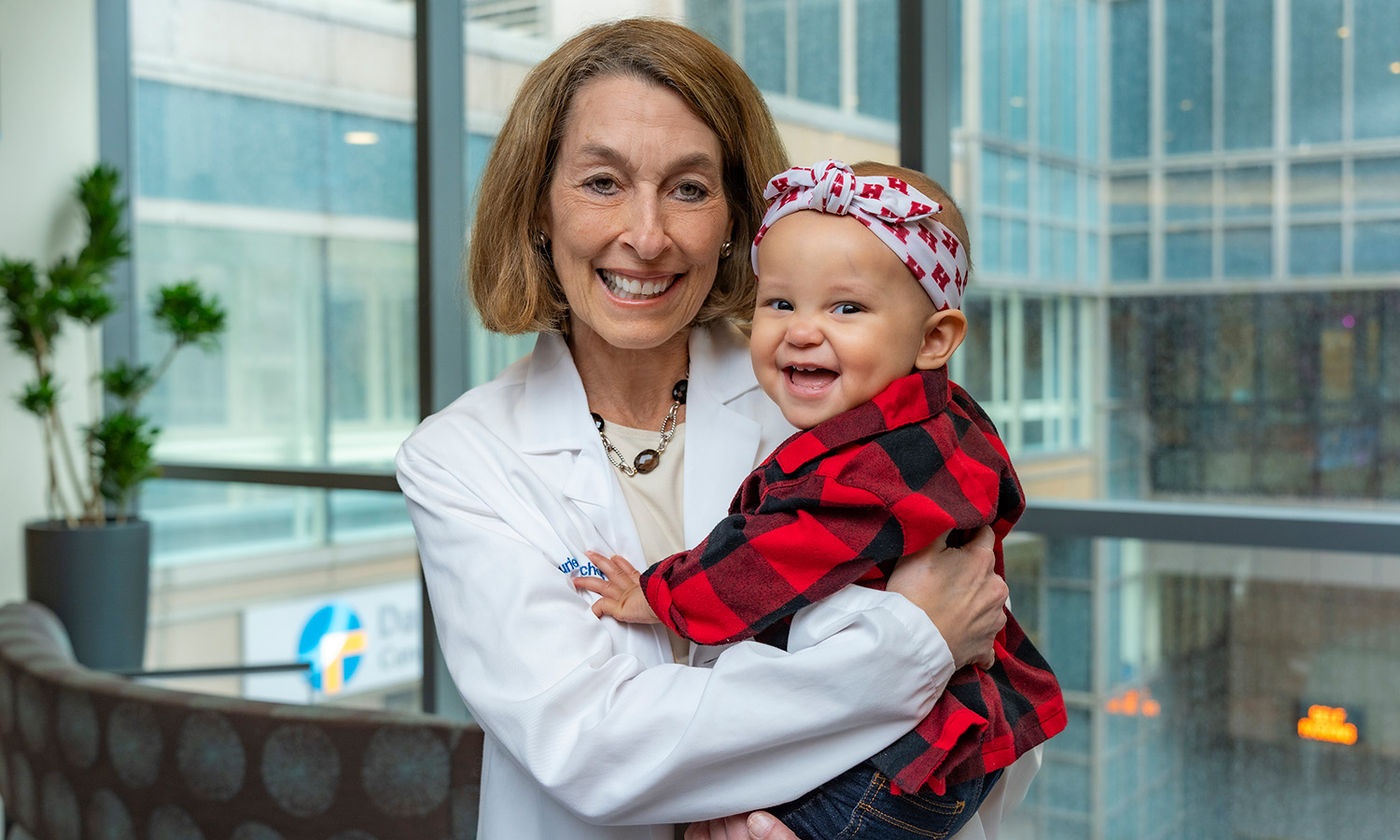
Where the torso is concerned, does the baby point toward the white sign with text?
no

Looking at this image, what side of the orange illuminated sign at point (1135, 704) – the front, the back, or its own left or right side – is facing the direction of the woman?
front

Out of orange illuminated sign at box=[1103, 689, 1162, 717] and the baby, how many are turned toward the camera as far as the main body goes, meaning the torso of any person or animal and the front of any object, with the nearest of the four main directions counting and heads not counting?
1

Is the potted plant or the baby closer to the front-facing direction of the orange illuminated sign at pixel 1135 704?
the baby

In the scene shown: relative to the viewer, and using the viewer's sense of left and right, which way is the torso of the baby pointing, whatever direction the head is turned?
facing to the left of the viewer

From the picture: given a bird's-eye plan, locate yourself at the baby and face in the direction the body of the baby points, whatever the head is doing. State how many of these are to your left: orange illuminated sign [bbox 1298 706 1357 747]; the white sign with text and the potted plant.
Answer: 0

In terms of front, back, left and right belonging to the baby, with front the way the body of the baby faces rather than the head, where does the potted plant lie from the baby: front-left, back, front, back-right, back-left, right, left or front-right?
front-right

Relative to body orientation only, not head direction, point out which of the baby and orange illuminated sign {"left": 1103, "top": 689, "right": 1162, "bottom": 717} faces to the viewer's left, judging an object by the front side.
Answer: the baby

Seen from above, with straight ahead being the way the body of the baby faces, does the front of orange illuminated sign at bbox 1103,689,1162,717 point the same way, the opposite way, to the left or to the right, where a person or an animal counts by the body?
to the left

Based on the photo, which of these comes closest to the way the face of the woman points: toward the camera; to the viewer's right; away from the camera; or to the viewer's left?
toward the camera

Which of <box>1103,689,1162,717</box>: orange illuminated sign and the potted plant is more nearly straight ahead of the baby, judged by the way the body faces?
the potted plant

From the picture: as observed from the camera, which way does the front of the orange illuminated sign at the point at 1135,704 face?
facing the viewer
